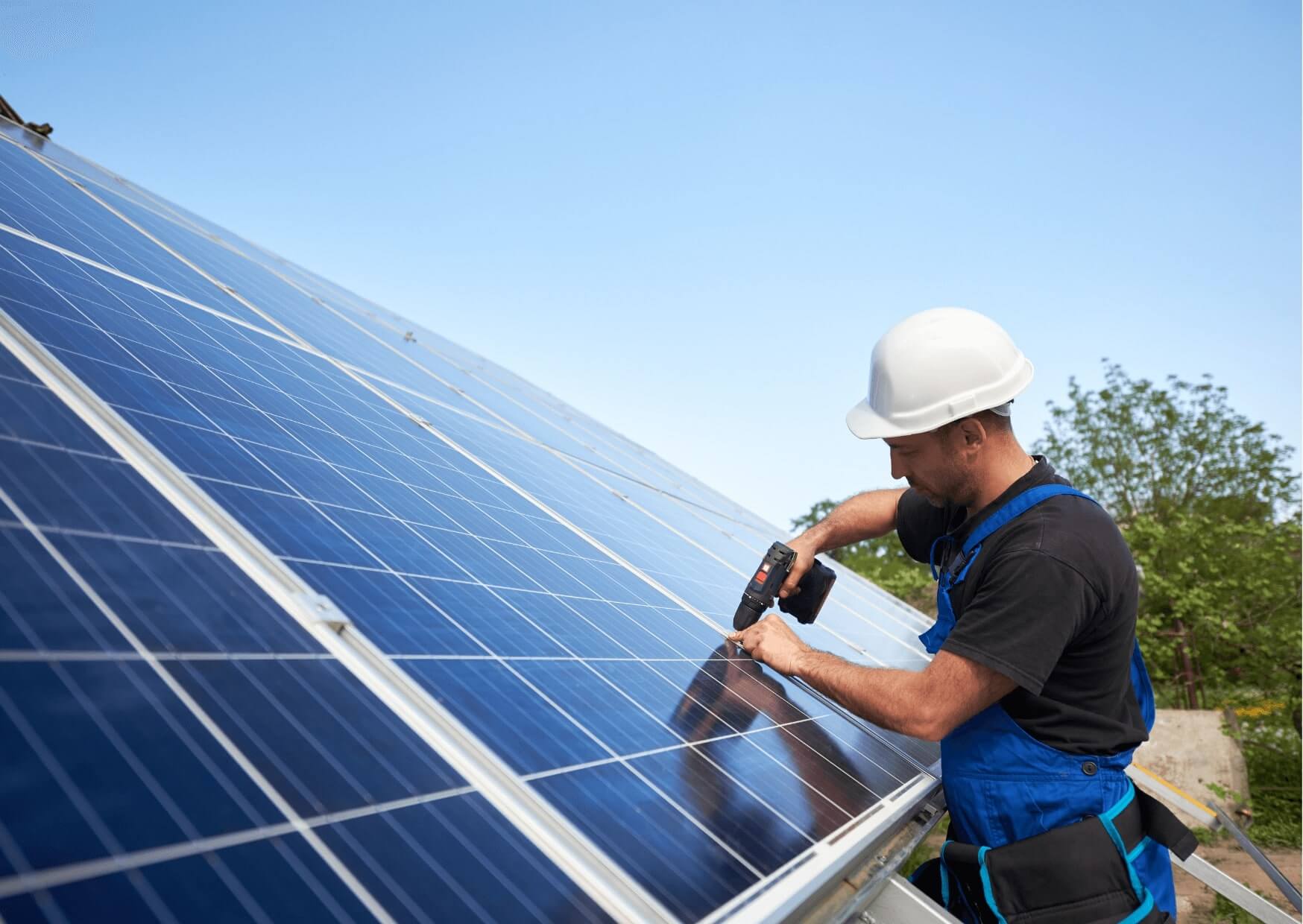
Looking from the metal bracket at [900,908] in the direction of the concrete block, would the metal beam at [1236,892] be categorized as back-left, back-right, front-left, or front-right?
front-right

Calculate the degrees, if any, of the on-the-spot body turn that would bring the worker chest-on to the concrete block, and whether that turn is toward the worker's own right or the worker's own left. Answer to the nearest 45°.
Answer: approximately 90° to the worker's own right

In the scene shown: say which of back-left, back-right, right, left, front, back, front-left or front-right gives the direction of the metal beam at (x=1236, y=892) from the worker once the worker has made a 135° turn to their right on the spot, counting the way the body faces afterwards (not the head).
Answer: front

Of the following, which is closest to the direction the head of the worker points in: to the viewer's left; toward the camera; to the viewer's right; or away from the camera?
to the viewer's left

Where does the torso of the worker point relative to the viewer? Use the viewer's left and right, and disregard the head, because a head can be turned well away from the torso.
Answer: facing to the left of the viewer
